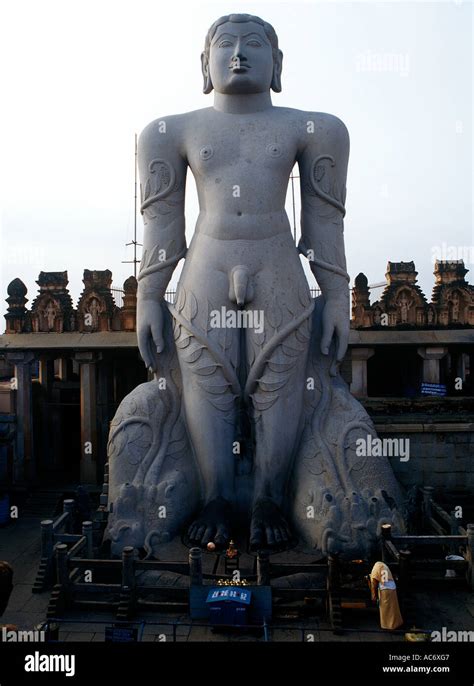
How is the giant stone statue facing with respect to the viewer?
toward the camera

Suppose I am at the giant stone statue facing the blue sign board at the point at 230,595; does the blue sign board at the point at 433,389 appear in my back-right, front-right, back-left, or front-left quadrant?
back-left

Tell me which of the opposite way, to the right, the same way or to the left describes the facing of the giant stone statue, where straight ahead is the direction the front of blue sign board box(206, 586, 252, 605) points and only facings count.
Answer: the same way

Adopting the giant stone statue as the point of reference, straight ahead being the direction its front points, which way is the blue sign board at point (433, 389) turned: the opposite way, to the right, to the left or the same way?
the same way

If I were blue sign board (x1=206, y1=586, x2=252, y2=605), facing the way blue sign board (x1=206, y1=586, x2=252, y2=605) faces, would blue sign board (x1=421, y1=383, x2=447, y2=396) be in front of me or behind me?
behind

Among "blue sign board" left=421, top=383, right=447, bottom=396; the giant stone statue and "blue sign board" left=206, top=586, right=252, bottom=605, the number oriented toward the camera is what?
3

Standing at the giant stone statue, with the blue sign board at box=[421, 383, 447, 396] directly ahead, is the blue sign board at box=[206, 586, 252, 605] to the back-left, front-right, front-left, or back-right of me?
back-right

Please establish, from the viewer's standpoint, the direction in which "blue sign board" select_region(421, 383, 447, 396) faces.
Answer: facing the viewer

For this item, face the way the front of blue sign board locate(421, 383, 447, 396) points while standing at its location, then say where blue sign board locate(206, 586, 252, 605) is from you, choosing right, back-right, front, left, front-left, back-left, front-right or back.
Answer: front

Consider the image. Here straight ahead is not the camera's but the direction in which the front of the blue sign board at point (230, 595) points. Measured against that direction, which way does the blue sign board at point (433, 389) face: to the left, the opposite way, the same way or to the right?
the same way
